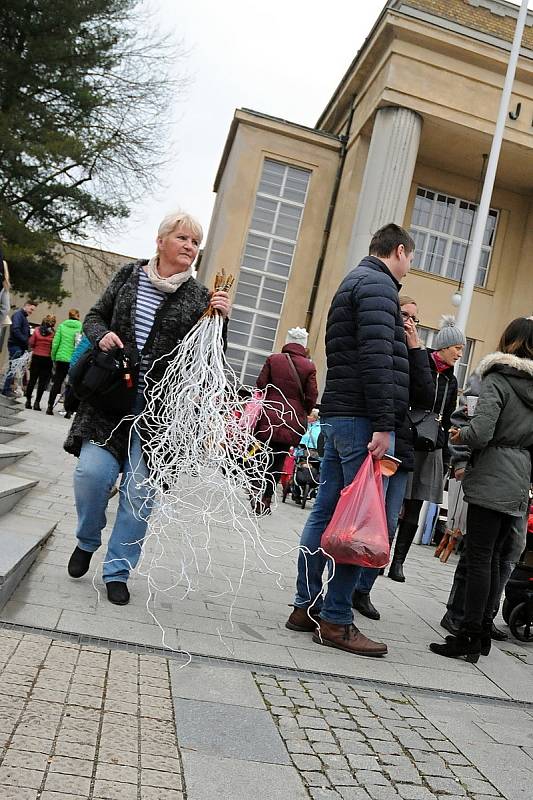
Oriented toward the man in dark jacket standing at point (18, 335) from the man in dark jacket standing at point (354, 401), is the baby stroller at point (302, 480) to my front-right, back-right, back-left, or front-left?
front-right

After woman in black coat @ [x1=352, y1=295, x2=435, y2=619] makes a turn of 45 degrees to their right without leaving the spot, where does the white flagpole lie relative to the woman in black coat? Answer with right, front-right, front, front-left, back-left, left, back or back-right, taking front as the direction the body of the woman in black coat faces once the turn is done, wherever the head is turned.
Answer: back

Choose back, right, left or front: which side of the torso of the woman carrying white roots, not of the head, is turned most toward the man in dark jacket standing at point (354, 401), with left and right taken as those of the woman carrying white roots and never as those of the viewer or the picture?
left

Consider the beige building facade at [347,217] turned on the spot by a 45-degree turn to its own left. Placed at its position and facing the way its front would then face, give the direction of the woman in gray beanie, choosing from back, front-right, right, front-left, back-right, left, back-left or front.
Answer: front-right

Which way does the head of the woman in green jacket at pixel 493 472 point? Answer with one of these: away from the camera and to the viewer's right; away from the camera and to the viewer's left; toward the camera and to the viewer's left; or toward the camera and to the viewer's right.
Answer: away from the camera and to the viewer's left

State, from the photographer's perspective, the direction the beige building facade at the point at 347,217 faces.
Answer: facing the viewer

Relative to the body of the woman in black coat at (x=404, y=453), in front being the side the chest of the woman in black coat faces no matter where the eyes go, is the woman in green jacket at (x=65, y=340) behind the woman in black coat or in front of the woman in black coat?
behind

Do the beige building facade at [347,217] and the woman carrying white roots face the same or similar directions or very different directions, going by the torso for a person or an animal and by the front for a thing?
same or similar directions

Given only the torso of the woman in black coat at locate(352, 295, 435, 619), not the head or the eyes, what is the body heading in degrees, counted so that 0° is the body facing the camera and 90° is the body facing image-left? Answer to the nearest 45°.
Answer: approximately 315°

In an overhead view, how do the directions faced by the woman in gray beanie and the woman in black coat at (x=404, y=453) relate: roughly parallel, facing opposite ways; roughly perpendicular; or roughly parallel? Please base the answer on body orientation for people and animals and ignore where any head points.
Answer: roughly parallel
